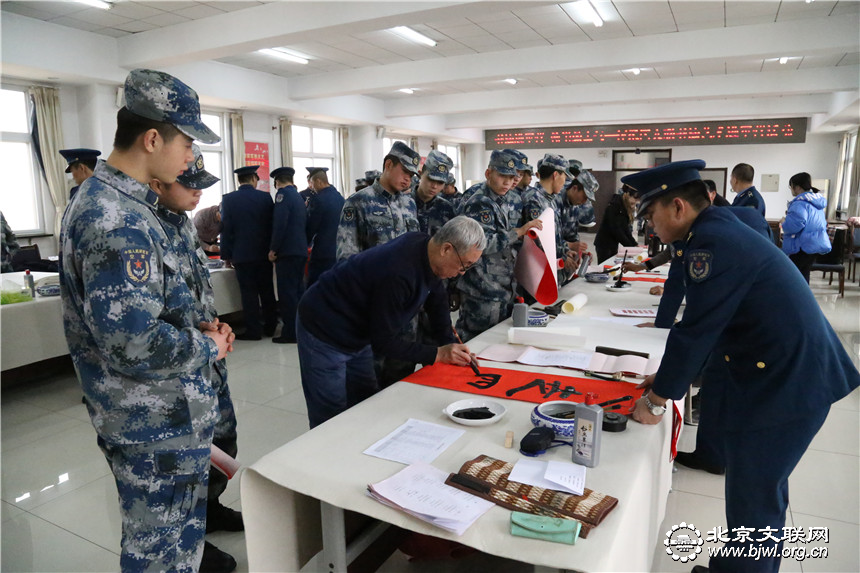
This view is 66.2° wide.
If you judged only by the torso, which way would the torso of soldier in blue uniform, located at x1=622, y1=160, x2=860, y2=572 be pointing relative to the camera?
to the viewer's left

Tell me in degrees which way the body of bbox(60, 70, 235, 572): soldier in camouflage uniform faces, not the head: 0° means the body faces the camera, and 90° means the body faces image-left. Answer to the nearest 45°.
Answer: approximately 270°

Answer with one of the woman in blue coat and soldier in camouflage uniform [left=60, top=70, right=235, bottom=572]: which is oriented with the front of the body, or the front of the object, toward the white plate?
the soldier in camouflage uniform

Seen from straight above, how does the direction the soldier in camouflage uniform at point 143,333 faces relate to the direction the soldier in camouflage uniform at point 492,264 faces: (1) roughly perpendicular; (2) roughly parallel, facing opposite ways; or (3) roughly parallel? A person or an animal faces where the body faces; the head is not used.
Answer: roughly perpendicular

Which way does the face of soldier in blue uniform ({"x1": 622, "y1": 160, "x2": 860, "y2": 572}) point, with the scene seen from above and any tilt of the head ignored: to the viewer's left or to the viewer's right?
to the viewer's left

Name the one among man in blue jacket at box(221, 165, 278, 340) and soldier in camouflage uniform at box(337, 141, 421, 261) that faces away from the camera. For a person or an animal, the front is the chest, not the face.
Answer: the man in blue jacket

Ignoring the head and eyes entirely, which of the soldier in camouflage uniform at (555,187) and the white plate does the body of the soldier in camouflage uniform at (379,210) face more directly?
the white plate

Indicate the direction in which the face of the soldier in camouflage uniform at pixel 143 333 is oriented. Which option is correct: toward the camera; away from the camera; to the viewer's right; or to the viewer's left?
to the viewer's right

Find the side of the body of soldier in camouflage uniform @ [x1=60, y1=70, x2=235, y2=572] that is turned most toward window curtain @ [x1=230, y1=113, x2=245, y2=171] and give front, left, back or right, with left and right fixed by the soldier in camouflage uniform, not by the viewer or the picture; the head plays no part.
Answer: left
